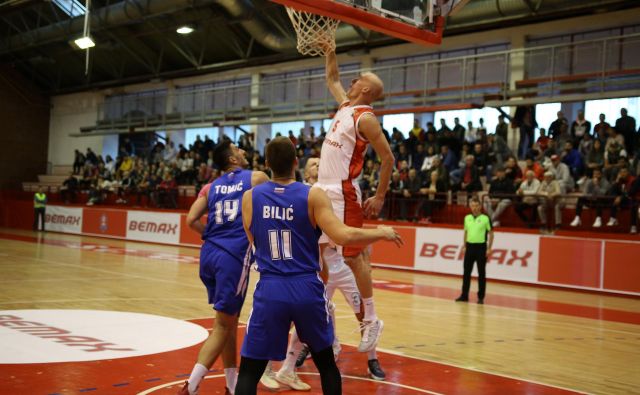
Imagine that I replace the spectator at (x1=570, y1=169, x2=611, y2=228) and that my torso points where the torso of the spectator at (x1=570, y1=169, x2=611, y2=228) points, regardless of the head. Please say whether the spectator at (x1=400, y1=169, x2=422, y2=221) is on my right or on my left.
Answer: on my right

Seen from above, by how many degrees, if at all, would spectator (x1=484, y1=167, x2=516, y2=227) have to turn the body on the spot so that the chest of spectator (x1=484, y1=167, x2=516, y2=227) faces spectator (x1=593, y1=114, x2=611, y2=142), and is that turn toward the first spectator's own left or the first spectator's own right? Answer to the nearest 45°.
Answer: approximately 135° to the first spectator's own left

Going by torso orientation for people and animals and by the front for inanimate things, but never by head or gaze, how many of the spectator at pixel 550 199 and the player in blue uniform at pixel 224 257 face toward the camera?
1

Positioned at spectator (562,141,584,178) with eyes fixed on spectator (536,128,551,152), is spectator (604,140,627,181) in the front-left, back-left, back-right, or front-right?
back-right

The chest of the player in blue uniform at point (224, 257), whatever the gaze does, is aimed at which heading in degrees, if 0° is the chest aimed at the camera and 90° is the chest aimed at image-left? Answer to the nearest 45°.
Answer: approximately 225°

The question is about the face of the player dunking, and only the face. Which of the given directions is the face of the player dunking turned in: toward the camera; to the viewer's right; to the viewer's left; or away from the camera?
to the viewer's left

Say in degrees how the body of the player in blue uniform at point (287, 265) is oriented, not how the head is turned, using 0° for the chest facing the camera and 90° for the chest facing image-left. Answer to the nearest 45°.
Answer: approximately 180°

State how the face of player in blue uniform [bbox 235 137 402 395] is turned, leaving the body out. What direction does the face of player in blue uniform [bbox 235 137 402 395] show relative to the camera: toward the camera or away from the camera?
away from the camera

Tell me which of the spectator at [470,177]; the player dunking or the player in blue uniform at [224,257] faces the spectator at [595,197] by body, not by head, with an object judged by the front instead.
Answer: the player in blue uniform

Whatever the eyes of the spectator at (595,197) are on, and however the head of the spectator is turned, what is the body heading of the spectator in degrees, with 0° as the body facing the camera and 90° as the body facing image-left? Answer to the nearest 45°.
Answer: approximately 45°

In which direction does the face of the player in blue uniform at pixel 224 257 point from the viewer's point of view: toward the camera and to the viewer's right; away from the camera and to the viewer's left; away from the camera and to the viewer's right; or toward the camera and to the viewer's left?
away from the camera and to the viewer's right

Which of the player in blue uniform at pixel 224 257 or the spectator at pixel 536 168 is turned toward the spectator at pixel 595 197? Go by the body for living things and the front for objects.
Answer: the player in blue uniform
